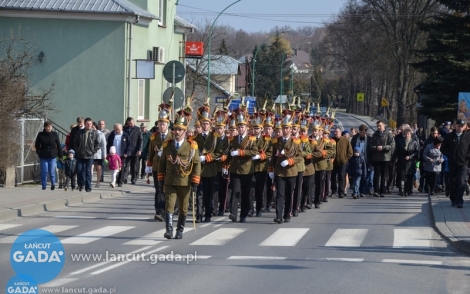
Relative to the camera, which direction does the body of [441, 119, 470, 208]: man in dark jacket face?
toward the camera

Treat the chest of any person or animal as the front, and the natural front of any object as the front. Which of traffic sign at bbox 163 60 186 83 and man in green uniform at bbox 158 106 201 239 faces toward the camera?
the man in green uniform

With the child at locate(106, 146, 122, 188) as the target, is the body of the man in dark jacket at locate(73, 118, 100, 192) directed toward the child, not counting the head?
no

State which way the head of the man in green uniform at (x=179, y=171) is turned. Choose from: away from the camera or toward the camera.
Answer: toward the camera

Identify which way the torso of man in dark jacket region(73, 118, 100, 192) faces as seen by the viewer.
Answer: toward the camera

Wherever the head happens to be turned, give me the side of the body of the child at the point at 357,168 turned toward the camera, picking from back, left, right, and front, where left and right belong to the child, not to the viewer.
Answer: front

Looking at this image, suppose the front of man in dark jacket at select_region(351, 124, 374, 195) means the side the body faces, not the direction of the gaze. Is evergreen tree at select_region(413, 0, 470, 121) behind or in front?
behind

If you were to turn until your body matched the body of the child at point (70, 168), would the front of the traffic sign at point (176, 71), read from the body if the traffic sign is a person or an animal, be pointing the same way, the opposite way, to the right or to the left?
the opposite way

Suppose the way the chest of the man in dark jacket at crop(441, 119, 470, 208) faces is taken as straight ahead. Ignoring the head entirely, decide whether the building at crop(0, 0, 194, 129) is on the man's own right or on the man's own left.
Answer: on the man's own right

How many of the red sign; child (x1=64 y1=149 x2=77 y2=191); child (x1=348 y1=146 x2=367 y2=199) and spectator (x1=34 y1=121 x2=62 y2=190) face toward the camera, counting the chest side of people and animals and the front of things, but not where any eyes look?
4

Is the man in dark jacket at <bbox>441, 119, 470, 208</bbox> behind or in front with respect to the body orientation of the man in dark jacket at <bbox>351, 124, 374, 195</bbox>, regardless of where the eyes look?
in front

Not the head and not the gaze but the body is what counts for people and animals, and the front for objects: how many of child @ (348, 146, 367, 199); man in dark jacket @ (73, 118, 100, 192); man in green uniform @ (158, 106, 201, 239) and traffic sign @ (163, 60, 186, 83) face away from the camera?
1

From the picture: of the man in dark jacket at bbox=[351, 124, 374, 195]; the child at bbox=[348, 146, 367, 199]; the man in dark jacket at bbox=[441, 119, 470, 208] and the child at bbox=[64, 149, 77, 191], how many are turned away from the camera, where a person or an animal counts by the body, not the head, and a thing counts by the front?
0

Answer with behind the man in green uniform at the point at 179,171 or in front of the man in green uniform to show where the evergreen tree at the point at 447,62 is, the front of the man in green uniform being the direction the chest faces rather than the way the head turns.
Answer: behind

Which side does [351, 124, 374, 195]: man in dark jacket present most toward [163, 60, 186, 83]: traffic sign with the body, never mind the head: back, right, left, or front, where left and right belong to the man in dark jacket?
right
